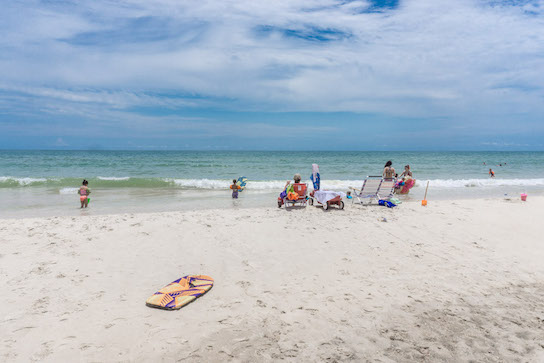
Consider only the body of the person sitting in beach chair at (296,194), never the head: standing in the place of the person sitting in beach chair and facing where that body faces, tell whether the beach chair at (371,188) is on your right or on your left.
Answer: on your right

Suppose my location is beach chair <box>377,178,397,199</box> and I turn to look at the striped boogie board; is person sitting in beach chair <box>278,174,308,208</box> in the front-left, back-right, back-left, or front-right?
front-right

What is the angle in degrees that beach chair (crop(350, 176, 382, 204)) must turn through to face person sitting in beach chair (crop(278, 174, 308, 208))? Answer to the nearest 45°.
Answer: approximately 90° to its left

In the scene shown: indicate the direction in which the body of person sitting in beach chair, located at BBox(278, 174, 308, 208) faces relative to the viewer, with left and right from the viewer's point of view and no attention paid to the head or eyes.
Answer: facing away from the viewer and to the left of the viewer

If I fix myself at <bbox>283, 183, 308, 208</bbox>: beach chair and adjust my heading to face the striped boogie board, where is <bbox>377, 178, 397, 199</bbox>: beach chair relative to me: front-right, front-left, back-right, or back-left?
back-left

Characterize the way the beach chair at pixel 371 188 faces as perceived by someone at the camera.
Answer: facing away from the viewer and to the left of the viewer

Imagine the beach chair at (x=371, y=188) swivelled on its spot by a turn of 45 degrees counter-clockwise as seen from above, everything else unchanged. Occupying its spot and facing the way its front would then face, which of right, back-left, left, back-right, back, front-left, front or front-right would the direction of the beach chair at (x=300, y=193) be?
front-left

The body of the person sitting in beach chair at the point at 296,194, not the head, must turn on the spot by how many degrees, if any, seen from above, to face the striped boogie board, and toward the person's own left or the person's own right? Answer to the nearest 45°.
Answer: approximately 135° to the person's own left

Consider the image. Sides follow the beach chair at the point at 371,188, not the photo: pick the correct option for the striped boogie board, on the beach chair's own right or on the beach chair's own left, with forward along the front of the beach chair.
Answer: on the beach chair's own left
